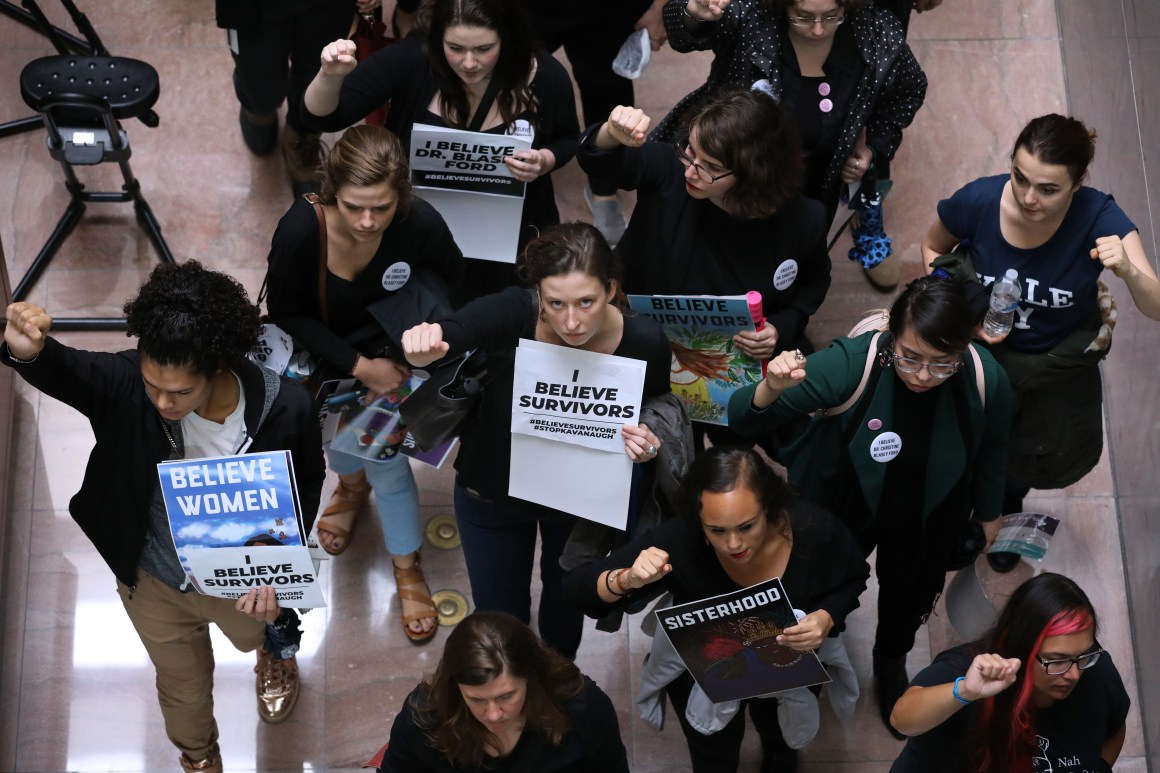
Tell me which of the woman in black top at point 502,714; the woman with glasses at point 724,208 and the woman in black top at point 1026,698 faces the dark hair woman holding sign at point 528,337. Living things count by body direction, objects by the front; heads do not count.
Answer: the woman with glasses

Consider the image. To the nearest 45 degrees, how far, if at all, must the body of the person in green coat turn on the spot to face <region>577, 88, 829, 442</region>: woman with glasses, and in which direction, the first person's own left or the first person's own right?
approximately 135° to the first person's own right

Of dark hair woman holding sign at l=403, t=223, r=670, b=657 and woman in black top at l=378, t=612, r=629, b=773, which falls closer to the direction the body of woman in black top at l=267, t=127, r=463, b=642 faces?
the woman in black top

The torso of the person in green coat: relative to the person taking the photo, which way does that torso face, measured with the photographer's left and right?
facing the viewer

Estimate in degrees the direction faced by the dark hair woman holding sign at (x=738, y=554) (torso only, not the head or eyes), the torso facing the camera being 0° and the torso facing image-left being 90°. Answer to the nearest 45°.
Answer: approximately 0°

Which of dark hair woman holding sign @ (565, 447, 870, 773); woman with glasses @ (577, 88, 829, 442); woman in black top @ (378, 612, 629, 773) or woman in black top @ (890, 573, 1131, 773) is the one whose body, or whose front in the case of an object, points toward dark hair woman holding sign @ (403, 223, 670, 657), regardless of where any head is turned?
the woman with glasses

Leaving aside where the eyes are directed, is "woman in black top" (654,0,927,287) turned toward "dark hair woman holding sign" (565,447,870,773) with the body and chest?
yes

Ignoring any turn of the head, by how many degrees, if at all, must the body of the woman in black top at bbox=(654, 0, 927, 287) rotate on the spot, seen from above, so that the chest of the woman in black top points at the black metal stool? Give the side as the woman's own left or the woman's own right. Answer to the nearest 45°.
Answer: approximately 90° to the woman's own right

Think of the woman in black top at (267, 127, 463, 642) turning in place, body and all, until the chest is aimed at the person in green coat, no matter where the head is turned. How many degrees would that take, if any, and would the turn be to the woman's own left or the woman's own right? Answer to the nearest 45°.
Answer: approximately 90° to the woman's own left

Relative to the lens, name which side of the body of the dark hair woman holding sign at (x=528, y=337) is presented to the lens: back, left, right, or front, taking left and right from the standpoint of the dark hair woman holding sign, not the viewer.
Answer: front

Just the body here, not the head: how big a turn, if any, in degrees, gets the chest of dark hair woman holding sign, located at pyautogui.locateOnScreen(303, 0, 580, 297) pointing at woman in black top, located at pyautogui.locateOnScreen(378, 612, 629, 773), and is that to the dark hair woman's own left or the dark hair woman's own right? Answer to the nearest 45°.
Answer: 0° — they already face them

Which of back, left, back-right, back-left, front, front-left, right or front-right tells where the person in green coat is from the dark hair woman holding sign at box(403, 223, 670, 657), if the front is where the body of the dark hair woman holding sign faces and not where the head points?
left

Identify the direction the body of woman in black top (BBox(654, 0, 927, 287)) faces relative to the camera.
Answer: toward the camera

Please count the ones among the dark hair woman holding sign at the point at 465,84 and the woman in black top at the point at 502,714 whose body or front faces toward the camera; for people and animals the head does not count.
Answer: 2

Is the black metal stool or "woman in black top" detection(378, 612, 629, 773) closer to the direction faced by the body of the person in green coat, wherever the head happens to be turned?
the woman in black top
